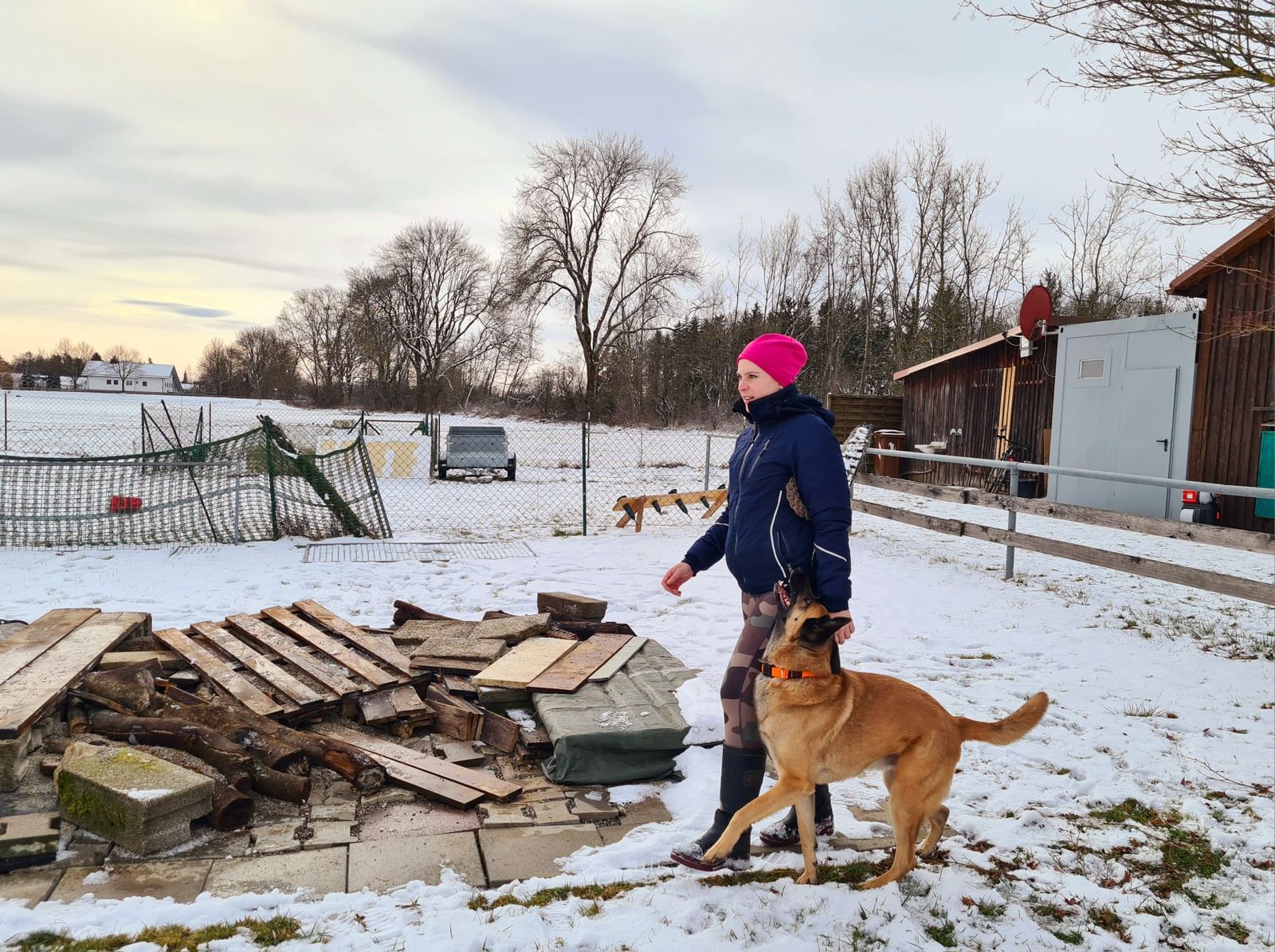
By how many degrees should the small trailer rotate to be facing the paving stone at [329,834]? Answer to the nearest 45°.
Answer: approximately 180°

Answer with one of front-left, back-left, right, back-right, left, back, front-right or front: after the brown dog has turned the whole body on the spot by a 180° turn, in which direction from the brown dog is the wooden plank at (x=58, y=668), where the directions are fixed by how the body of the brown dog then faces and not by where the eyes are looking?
back

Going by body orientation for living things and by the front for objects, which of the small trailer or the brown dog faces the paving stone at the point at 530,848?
the brown dog

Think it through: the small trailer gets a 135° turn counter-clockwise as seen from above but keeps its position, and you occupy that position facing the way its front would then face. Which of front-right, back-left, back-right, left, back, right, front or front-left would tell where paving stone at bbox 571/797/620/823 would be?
front-left

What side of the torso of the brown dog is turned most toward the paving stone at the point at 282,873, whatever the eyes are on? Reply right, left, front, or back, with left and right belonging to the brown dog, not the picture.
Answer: front

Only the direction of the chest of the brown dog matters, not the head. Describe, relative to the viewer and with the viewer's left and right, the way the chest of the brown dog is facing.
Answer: facing to the left of the viewer

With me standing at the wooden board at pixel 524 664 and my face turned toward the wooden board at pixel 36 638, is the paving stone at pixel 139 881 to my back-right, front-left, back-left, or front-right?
front-left

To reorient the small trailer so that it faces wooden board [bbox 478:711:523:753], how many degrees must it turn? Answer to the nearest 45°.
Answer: approximately 180°

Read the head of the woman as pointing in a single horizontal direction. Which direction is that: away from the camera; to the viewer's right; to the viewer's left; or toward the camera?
to the viewer's left

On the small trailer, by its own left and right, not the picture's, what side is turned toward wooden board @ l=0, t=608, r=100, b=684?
back

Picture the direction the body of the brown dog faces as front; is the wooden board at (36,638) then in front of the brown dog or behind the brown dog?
in front

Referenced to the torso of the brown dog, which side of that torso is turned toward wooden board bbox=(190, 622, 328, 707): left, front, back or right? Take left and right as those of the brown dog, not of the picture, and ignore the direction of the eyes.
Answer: front

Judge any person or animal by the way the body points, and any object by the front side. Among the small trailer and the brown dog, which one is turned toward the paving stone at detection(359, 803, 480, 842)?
the brown dog

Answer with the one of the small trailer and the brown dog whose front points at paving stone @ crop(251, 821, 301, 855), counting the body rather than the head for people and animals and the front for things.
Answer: the brown dog

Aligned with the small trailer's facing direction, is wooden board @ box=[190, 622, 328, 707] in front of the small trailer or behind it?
behind

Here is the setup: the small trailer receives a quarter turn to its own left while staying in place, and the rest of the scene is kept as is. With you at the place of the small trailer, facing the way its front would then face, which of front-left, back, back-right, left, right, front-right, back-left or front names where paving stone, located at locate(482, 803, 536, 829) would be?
left

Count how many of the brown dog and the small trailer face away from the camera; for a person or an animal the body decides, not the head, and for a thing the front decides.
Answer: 1
